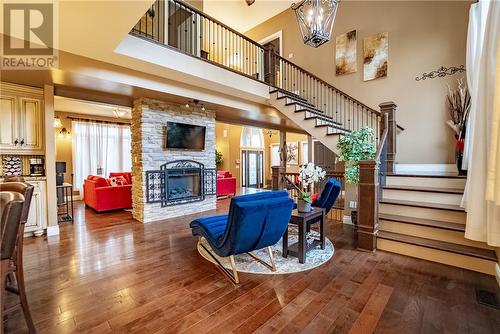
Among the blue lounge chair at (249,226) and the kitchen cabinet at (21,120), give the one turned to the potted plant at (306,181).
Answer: the kitchen cabinet

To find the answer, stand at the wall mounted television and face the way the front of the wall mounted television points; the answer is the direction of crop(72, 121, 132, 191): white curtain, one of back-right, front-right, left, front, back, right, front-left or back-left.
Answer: back

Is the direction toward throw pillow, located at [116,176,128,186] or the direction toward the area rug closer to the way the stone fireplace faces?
the area rug

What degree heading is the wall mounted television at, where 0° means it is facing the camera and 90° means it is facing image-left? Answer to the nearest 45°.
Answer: approximately 315°

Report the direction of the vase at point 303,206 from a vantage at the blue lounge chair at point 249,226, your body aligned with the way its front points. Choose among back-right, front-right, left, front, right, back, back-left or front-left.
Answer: right

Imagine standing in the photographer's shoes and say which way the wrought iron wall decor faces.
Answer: facing the viewer and to the left of the viewer

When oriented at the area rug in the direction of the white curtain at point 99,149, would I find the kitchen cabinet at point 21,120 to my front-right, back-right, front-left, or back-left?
front-left

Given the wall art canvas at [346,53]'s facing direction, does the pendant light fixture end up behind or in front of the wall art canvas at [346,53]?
in front

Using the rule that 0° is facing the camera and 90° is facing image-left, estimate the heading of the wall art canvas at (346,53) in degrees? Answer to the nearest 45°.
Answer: approximately 45°

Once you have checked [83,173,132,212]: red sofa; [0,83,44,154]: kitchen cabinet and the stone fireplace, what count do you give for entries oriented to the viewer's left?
0

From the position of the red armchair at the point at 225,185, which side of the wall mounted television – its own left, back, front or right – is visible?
left
